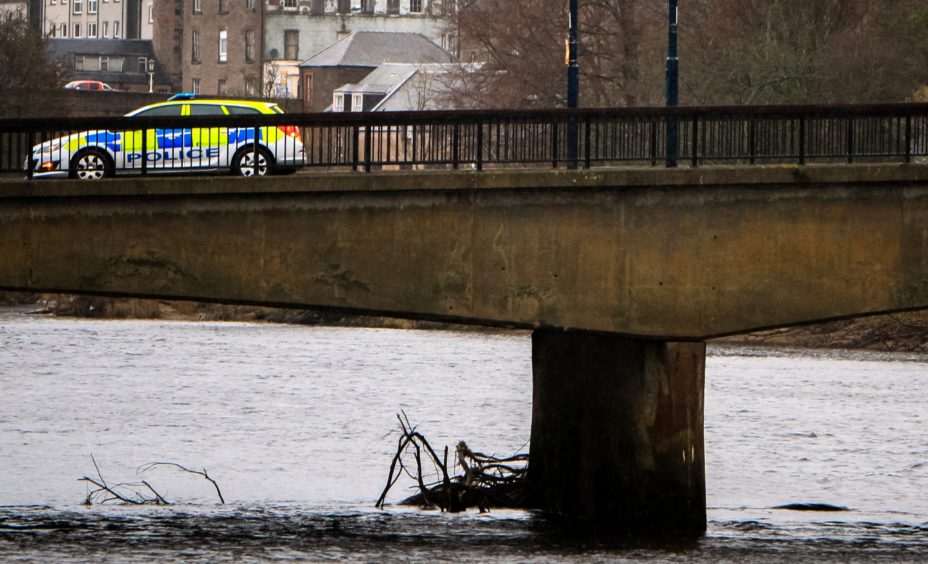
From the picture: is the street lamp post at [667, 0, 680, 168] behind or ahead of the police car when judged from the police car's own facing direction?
behind

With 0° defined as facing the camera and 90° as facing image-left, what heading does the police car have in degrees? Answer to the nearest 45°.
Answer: approximately 90°
